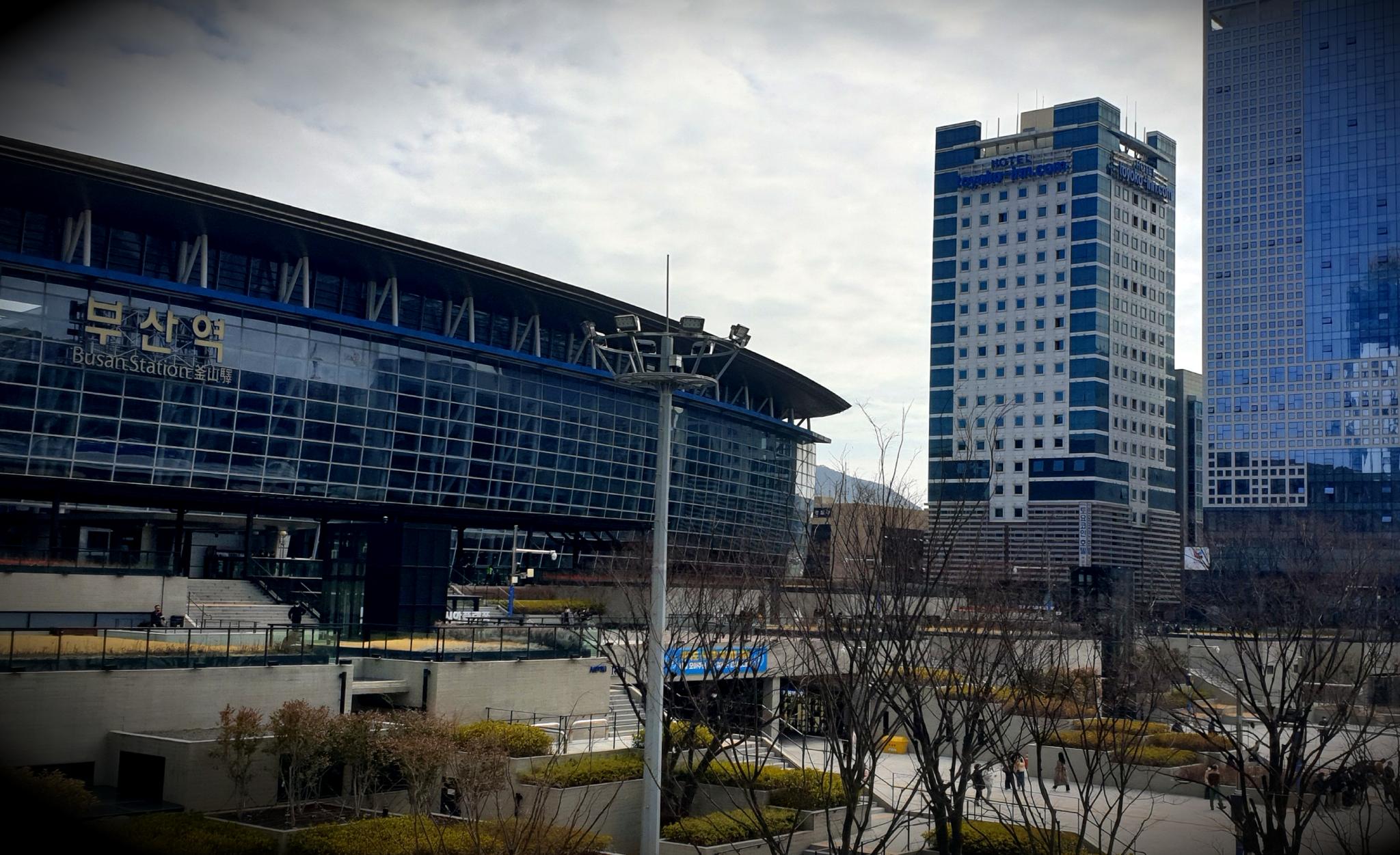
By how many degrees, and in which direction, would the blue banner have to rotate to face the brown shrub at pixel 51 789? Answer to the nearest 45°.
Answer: approximately 45° to its right

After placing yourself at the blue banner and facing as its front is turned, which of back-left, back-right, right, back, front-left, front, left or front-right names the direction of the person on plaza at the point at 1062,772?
left

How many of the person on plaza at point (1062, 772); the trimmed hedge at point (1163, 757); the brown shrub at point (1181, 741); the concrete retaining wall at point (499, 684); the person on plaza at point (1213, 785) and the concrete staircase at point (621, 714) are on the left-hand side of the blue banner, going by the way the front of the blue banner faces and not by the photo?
4

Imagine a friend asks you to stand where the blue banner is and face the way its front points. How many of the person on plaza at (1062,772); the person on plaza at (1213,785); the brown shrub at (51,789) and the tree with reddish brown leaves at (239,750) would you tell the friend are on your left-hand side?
2

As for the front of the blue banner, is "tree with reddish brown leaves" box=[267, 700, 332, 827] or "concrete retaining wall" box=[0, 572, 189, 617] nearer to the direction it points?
the tree with reddish brown leaves

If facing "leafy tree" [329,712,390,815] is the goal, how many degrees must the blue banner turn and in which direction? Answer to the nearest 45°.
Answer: approximately 45° to its right

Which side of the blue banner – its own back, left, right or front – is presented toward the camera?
front

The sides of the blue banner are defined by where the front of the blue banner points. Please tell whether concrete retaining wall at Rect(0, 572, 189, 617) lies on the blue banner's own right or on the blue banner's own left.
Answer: on the blue banner's own right

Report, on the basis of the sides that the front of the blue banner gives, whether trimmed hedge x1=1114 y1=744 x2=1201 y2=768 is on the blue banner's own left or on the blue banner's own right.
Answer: on the blue banner's own left

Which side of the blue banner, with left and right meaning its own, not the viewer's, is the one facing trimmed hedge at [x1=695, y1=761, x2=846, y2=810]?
front

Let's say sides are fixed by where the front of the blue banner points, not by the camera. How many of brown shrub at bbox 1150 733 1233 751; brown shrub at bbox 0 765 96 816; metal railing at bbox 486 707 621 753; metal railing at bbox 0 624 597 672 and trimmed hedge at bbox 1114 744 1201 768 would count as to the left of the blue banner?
2

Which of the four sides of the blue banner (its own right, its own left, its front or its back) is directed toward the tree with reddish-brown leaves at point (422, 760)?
front

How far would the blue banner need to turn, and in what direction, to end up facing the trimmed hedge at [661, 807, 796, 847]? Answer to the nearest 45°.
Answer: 0° — it already faces it

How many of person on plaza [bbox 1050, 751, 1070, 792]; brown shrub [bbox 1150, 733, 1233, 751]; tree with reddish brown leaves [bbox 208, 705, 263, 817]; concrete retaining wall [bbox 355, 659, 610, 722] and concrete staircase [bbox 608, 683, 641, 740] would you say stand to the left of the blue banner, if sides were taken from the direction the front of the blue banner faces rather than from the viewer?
2

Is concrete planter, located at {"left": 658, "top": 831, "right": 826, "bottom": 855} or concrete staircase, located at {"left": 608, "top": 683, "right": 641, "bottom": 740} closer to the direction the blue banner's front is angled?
the concrete planter

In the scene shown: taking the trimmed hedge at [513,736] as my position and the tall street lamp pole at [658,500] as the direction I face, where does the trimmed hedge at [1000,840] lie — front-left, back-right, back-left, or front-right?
front-left

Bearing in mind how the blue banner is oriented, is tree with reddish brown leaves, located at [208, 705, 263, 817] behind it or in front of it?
in front

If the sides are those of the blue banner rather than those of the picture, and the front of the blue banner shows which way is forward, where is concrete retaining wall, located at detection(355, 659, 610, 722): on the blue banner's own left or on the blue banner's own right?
on the blue banner's own right

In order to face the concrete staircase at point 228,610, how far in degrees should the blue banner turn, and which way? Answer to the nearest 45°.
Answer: approximately 135° to its right

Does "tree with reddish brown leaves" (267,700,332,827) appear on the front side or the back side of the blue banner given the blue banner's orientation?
on the front side
